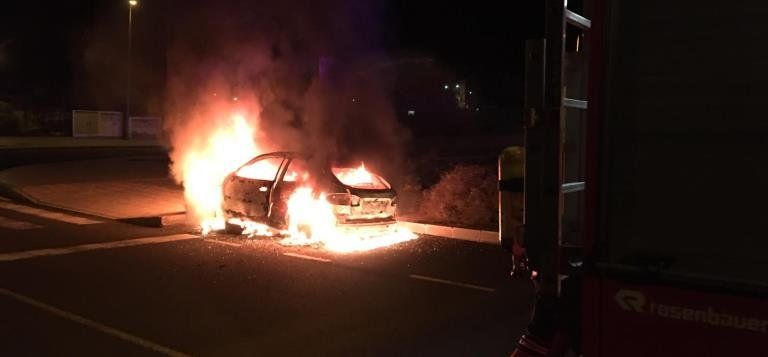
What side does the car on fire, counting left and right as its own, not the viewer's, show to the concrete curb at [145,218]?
front

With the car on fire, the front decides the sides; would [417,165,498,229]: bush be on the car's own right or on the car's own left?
on the car's own right

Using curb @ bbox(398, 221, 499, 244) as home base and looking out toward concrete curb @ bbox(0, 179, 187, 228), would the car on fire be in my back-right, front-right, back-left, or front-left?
front-left

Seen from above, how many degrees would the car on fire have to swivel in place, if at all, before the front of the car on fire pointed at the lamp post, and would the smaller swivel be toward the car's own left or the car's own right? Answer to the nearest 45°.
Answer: approximately 45° to the car's own right

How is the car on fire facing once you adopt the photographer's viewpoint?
facing away from the viewer and to the left of the viewer

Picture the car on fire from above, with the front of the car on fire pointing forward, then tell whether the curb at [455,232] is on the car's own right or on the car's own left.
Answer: on the car's own right

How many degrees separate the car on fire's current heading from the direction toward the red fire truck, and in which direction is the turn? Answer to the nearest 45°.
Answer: approximately 135° to its left

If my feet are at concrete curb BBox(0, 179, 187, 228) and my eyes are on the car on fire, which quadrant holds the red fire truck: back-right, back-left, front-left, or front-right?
front-right

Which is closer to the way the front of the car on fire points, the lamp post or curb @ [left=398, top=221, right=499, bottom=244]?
the lamp post

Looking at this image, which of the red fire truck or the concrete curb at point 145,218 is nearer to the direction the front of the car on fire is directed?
the concrete curb
